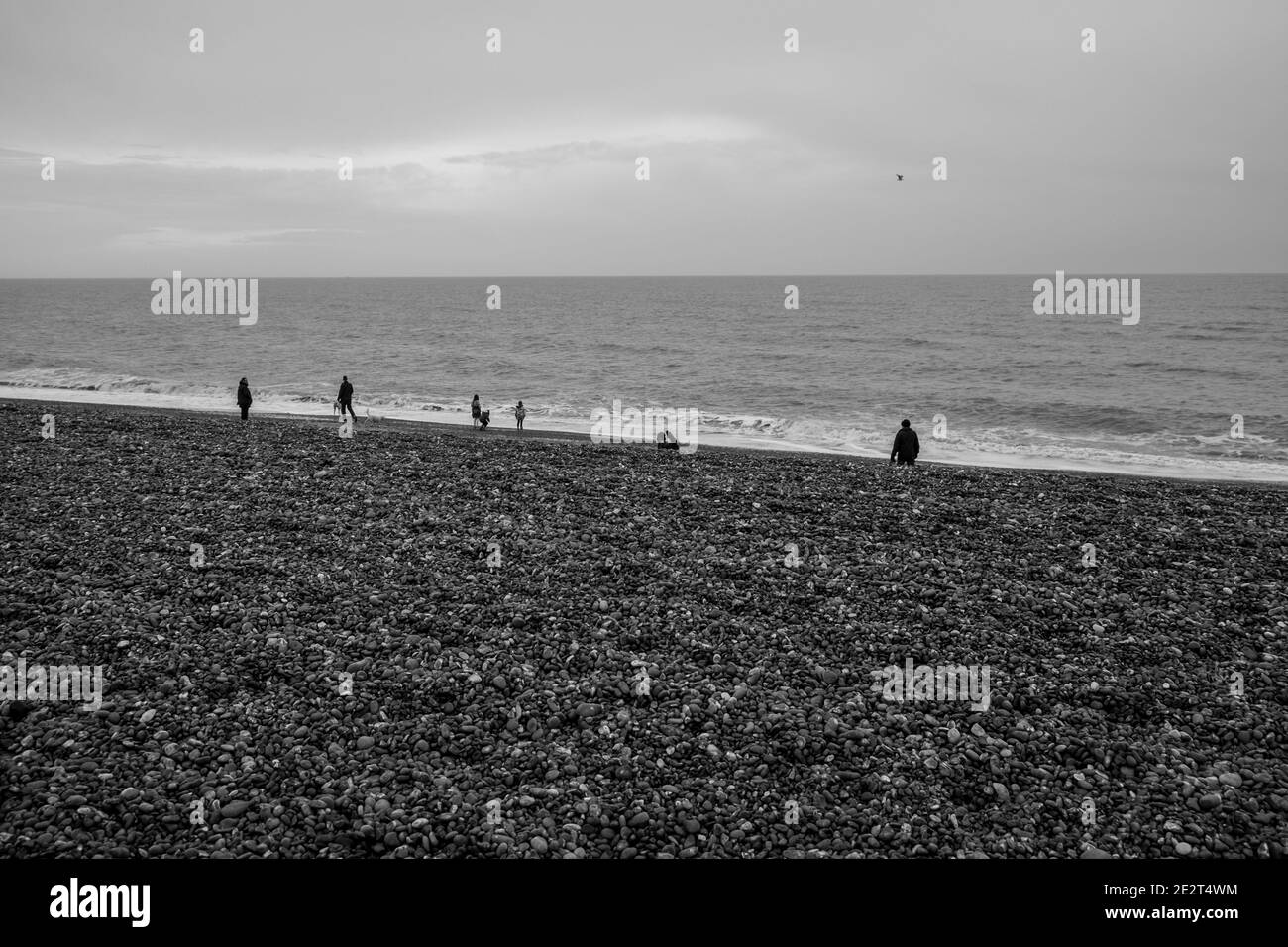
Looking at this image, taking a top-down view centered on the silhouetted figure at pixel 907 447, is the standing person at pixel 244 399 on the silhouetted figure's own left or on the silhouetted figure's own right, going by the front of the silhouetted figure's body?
on the silhouetted figure's own left

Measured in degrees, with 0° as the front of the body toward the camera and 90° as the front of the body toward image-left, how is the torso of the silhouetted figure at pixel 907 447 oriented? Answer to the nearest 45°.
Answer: approximately 180°
